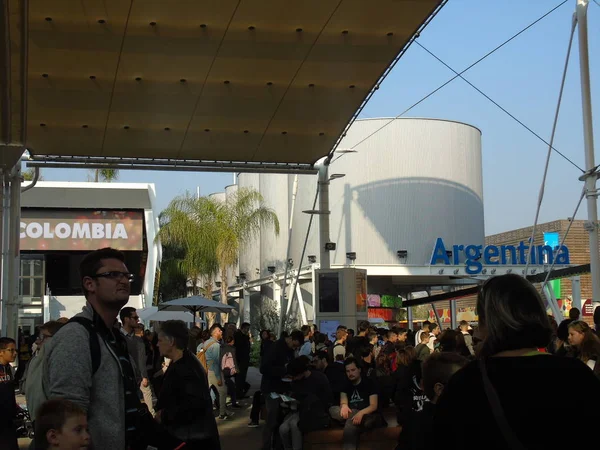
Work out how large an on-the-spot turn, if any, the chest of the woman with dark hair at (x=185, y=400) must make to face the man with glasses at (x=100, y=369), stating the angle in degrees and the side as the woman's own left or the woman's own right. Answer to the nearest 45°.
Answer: approximately 90° to the woman's own left

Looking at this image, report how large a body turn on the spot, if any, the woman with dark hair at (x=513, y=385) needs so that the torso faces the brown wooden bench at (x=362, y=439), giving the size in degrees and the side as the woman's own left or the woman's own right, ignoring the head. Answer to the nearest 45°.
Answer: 0° — they already face it

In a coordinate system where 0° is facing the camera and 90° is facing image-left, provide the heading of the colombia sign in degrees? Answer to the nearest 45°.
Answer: approximately 0°

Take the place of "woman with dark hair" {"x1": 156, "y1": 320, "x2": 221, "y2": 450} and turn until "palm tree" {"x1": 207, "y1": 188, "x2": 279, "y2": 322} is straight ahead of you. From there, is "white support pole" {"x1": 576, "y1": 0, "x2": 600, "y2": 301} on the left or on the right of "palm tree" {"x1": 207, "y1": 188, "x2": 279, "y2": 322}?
right

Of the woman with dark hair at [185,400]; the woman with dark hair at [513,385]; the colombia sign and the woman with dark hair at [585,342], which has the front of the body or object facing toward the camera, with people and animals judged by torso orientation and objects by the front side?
the colombia sign

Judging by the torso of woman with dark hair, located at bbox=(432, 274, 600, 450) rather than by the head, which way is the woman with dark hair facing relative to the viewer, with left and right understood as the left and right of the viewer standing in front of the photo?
facing away from the viewer
